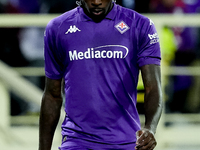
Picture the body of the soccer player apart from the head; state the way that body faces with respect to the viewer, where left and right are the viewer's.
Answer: facing the viewer

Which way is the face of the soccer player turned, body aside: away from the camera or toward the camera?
toward the camera
